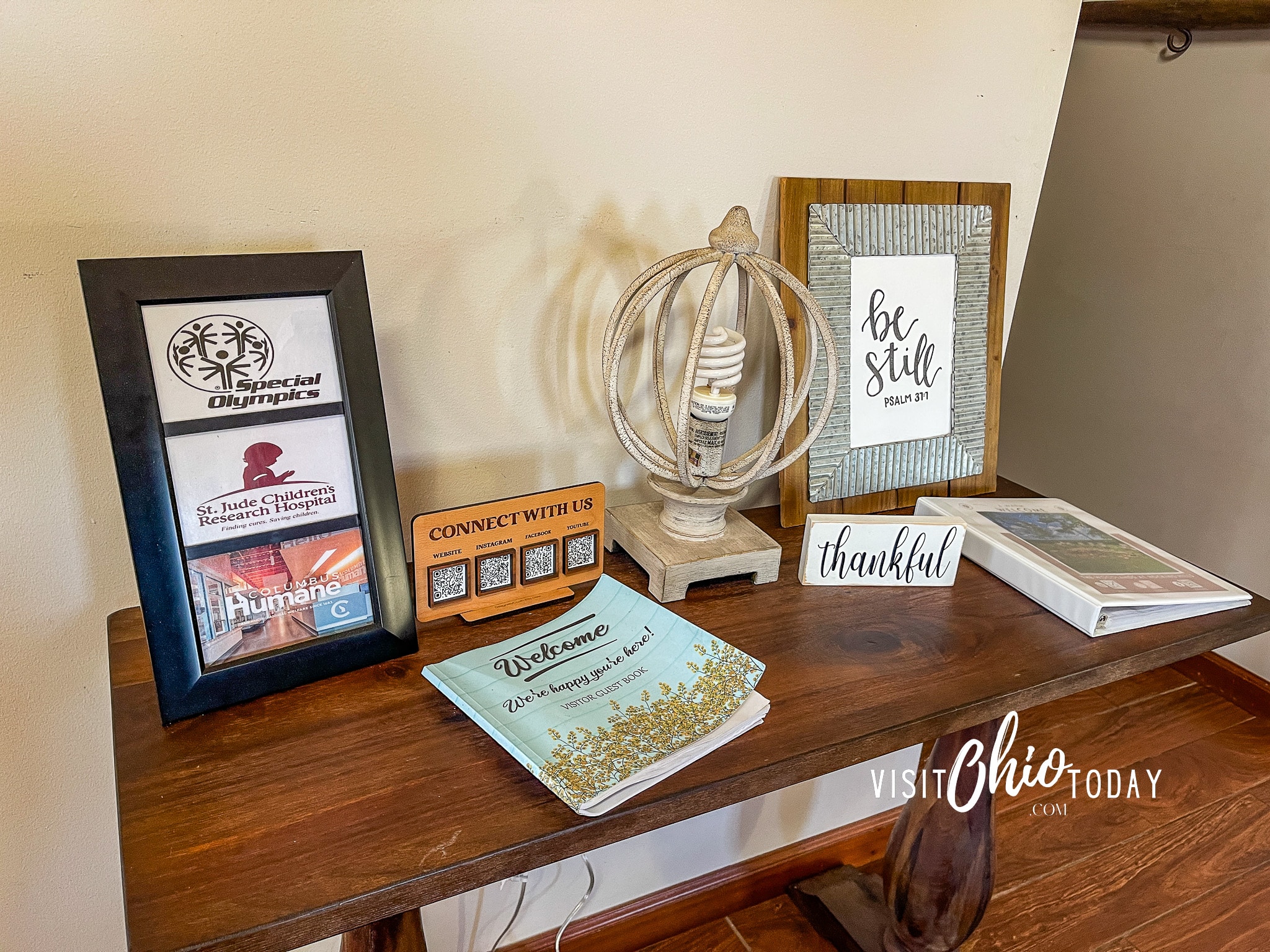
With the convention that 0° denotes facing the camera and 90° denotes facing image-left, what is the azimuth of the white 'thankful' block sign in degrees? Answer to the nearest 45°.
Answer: approximately 0°

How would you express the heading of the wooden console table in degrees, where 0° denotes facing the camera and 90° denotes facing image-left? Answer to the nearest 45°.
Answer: approximately 315°
